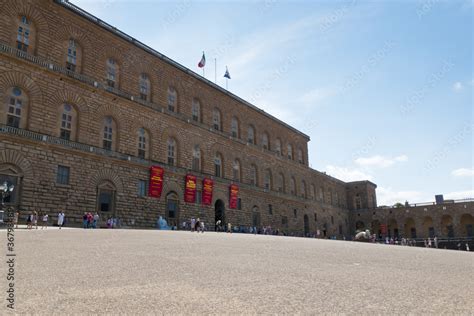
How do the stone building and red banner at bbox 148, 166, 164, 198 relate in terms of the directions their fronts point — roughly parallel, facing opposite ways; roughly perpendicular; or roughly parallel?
roughly parallel

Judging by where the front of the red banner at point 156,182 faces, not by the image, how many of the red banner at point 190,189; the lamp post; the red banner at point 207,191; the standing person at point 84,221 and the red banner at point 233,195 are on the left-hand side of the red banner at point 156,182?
3

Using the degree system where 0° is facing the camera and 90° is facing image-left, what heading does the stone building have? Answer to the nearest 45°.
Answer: approximately 315°

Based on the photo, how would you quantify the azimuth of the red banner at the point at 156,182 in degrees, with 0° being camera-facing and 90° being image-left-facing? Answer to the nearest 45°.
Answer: approximately 315°

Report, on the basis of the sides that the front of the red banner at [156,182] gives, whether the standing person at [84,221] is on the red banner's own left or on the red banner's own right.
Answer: on the red banner's own right

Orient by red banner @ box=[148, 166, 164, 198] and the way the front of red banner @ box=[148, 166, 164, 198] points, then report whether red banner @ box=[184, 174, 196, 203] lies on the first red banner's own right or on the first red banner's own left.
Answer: on the first red banner's own left

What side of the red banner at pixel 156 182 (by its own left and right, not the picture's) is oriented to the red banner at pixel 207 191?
left

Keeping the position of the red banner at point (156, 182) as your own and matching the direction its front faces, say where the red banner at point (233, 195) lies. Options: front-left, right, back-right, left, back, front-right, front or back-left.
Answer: left

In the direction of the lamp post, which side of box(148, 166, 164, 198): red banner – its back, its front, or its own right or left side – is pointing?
right

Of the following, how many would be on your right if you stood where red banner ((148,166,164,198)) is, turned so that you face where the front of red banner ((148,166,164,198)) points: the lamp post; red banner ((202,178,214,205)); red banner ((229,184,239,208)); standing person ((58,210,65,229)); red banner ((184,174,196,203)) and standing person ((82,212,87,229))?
3
